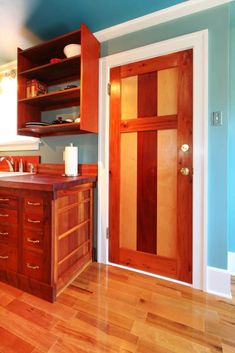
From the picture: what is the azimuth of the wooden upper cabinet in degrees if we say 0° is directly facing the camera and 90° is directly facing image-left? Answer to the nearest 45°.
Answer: approximately 45°

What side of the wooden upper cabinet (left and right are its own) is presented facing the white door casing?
left

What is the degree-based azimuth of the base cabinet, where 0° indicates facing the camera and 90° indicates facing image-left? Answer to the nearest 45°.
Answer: approximately 45°
